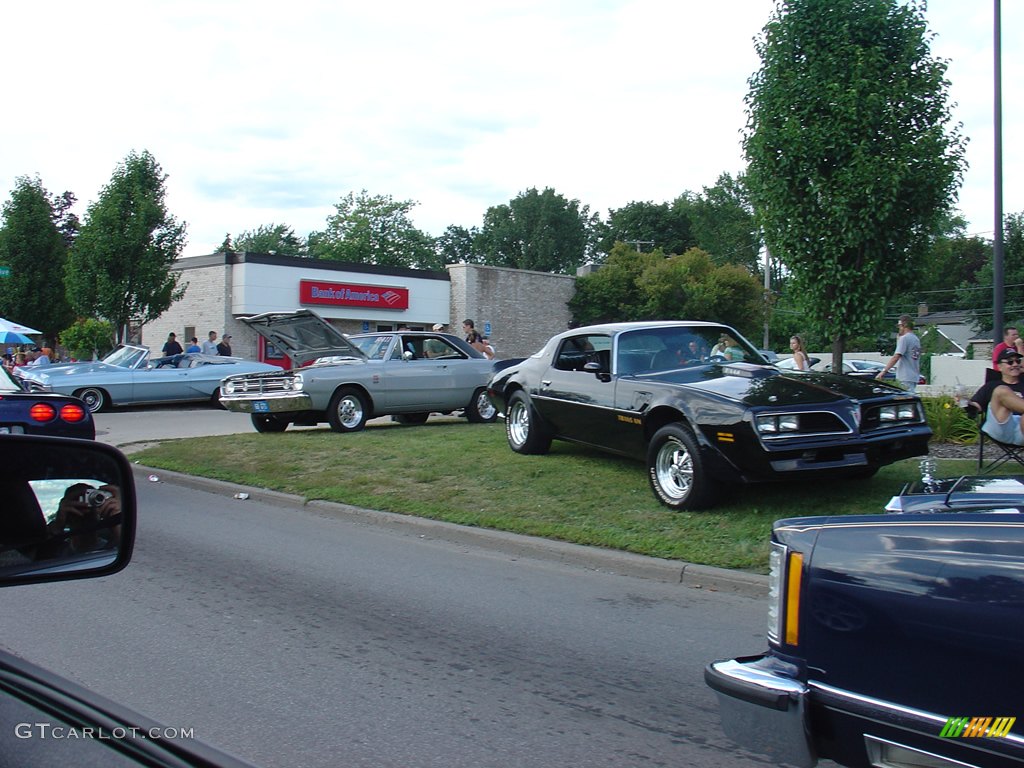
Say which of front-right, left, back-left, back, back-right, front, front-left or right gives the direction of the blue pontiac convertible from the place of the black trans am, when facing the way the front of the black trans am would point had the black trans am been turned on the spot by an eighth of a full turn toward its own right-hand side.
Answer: back-right

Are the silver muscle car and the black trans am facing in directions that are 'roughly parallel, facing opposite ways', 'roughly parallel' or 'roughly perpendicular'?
roughly perpendicular

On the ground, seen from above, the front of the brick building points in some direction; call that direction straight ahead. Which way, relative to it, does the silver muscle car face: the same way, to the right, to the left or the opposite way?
to the right

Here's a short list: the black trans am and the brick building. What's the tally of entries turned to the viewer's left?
0

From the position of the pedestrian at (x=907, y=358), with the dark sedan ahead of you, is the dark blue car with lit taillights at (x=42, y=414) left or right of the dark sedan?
right

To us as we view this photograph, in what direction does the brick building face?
facing the viewer and to the right of the viewer

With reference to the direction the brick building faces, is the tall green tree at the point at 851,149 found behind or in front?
in front

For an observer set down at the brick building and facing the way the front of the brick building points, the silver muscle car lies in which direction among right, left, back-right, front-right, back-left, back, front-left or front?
front-right

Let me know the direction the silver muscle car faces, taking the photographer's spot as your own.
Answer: facing the viewer and to the left of the viewer

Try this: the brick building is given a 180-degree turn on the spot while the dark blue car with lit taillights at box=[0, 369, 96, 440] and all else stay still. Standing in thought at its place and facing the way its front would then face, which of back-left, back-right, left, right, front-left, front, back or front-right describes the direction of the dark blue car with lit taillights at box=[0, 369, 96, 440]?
back-left
